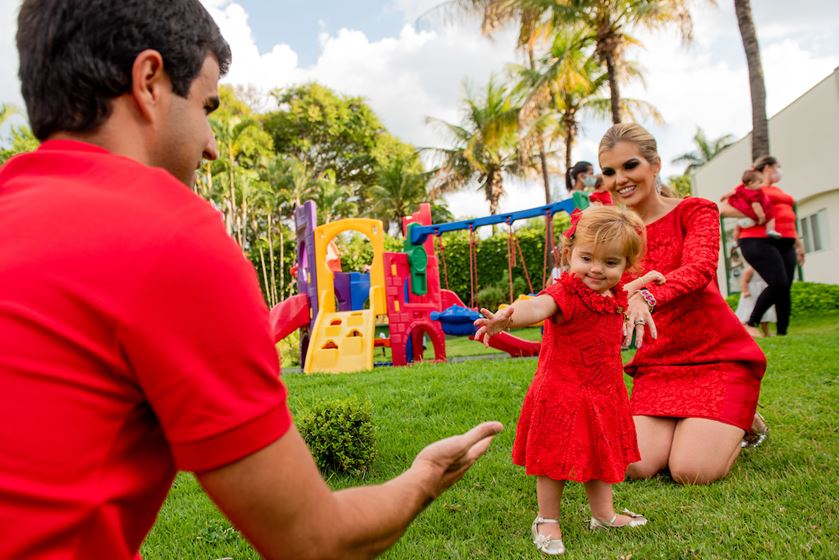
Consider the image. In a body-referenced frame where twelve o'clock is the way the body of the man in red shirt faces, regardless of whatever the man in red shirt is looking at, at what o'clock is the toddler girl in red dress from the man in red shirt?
The toddler girl in red dress is roughly at 12 o'clock from the man in red shirt.

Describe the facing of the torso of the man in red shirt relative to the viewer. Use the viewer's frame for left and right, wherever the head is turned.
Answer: facing away from the viewer and to the right of the viewer

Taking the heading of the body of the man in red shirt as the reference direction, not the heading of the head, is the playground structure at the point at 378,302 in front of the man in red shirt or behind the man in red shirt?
in front

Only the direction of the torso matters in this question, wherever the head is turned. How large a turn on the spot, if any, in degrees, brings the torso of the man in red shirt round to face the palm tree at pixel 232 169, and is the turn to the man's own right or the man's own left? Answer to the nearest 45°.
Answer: approximately 45° to the man's own left

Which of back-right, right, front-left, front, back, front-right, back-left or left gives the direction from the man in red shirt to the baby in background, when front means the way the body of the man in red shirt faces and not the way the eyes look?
front

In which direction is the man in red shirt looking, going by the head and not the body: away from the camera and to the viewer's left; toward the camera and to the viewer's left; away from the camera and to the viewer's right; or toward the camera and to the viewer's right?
away from the camera and to the viewer's right
